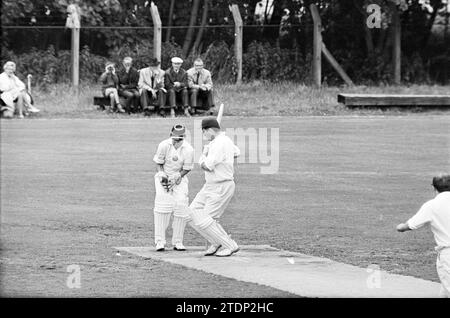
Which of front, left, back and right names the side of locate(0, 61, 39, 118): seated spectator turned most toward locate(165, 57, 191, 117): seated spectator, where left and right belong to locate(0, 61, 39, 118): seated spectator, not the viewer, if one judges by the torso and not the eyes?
left

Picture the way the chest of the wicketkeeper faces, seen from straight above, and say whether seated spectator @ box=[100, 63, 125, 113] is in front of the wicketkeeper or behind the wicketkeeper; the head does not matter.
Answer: behind

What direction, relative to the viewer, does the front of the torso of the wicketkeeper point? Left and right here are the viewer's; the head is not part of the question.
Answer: facing the viewer

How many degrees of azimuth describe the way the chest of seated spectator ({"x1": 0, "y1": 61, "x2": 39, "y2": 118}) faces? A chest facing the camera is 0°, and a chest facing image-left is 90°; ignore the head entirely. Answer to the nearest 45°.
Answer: approximately 315°

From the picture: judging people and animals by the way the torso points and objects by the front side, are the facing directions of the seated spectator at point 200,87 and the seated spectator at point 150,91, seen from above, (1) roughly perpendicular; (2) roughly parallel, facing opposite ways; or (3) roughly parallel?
roughly parallel

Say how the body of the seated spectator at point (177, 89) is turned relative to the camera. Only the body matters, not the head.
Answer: toward the camera

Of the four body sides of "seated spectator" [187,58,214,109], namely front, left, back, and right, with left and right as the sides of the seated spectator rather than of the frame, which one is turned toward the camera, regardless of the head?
front

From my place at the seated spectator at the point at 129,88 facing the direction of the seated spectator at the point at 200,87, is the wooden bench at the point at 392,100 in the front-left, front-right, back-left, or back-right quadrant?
front-left

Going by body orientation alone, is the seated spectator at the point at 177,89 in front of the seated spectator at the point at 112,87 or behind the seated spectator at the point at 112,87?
in front

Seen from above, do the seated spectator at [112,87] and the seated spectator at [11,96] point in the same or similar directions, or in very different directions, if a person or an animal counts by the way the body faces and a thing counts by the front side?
same or similar directions

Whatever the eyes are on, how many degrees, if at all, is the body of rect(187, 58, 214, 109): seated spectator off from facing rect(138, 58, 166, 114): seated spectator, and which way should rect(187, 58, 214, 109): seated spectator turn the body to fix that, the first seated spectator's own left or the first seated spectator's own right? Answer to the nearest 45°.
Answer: approximately 90° to the first seated spectator's own right
